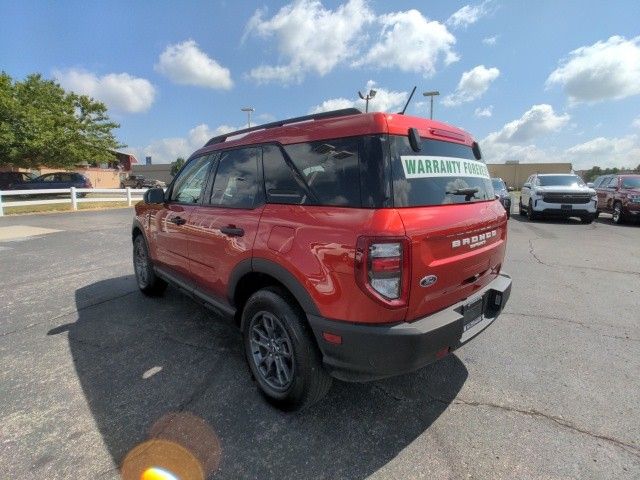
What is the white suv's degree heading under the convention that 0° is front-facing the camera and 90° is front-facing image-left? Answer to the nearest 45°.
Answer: approximately 0°

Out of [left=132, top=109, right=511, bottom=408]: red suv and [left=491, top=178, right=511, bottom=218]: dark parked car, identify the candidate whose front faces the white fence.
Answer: the red suv

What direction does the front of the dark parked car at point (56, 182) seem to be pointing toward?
to the viewer's left

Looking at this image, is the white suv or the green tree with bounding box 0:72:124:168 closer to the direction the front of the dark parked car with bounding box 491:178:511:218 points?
the white suv

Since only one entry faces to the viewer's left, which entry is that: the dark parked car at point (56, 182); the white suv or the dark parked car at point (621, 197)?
the dark parked car at point (56, 182)

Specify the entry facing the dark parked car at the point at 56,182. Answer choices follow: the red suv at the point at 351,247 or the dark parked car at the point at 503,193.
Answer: the red suv

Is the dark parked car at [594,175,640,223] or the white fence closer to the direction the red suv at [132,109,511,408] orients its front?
the white fence

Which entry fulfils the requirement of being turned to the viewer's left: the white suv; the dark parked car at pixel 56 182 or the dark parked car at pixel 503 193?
the dark parked car at pixel 56 182

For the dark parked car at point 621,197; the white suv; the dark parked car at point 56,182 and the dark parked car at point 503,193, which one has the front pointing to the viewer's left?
the dark parked car at point 56,182

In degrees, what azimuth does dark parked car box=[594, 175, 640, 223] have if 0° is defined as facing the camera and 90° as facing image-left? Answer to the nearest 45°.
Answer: approximately 315°
